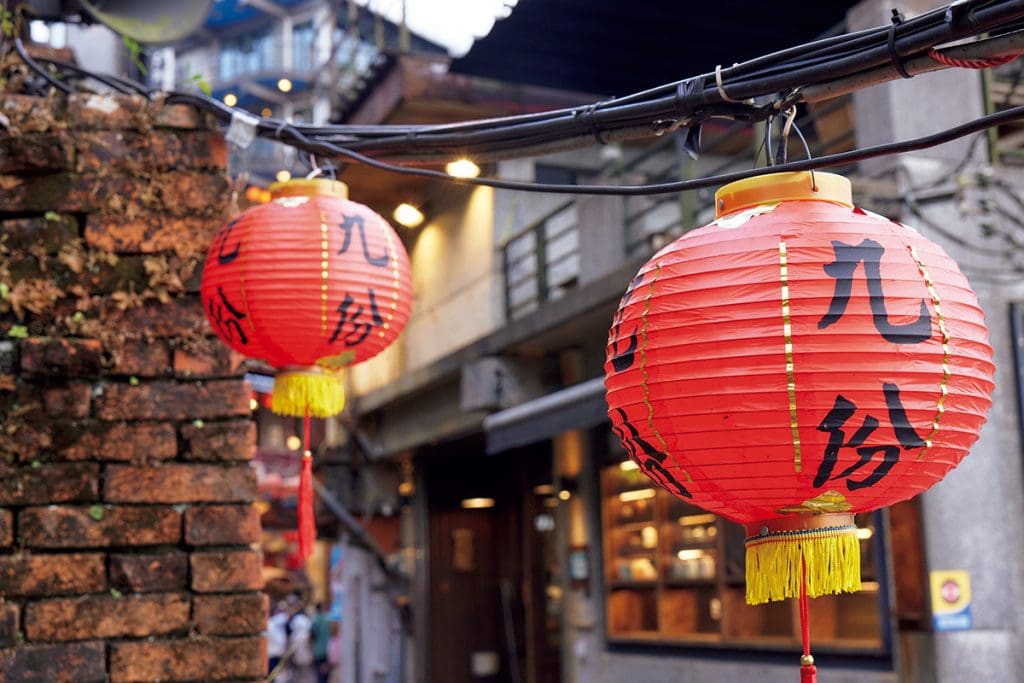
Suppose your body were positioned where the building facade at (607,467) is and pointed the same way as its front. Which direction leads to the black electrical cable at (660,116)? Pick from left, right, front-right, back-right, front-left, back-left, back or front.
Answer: front-left

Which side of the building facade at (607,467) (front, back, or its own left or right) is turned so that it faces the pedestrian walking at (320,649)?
right

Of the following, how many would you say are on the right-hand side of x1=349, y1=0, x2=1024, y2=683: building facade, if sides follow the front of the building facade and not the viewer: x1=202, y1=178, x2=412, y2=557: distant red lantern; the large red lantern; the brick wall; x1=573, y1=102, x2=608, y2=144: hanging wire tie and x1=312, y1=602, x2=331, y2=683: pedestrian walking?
1

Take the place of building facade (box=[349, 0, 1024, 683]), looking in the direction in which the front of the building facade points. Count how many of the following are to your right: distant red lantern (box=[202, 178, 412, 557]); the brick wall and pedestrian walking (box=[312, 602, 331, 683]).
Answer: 1

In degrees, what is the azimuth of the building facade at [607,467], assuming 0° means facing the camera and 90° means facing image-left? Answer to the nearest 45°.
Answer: approximately 45°

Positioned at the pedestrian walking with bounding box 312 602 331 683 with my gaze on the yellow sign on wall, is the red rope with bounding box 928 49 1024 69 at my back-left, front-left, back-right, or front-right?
front-right

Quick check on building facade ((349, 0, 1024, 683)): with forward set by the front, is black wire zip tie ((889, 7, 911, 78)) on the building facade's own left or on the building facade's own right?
on the building facade's own left

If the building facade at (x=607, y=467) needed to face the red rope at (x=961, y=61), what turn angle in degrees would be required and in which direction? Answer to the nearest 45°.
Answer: approximately 45° to its left

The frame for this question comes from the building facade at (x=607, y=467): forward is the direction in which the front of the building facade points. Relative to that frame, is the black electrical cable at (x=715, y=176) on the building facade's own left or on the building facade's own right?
on the building facade's own left

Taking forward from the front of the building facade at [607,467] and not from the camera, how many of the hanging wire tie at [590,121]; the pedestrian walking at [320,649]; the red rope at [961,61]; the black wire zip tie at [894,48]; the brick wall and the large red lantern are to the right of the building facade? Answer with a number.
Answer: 1

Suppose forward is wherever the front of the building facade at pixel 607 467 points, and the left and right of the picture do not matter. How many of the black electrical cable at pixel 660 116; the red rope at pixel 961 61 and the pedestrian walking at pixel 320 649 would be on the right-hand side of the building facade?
1

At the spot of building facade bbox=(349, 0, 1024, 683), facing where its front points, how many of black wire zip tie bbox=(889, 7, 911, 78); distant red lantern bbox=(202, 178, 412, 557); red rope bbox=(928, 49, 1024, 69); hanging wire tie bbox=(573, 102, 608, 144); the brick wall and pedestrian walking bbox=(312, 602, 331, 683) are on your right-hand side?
1

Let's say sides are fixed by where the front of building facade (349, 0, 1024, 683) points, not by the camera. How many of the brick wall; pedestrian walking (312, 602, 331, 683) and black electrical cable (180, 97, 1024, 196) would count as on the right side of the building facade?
1

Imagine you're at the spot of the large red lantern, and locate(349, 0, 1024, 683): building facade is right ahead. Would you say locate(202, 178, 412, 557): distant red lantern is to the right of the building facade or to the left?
left

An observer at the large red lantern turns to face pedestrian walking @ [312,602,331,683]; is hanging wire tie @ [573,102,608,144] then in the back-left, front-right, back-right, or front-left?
front-left
